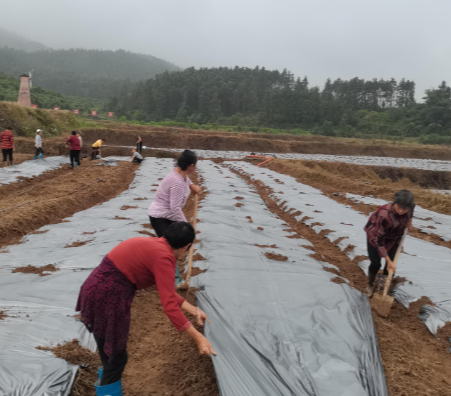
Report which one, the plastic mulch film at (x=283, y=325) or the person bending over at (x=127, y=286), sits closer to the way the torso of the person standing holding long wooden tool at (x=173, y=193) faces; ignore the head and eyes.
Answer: the plastic mulch film

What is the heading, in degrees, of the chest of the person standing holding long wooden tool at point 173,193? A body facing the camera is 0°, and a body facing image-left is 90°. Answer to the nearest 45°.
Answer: approximately 270°

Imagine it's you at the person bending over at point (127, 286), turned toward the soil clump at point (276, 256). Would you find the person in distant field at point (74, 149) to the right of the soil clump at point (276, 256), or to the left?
left

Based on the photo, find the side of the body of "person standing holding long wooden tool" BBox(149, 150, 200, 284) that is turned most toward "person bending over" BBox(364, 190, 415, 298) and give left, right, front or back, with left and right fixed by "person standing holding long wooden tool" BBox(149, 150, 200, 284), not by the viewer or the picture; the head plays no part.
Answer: front

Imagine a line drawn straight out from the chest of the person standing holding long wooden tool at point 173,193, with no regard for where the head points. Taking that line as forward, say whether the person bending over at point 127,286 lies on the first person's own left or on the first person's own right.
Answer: on the first person's own right

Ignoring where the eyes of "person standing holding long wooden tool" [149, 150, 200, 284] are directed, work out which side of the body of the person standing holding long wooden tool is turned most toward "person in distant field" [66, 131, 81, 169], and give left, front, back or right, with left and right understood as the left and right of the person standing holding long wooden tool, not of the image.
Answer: left

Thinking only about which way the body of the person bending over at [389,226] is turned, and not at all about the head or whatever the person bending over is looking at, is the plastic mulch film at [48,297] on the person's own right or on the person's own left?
on the person's own right

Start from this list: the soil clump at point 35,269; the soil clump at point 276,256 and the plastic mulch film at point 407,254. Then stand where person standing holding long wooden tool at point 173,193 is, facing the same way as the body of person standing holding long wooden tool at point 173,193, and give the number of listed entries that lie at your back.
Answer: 1

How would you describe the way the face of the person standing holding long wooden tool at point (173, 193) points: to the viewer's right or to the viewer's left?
to the viewer's right
